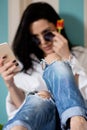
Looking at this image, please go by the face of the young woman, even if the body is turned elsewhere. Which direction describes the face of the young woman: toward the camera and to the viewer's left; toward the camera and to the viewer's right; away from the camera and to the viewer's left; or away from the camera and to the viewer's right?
toward the camera and to the viewer's left

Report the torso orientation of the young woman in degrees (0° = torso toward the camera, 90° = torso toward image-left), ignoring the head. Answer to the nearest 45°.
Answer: approximately 0°
